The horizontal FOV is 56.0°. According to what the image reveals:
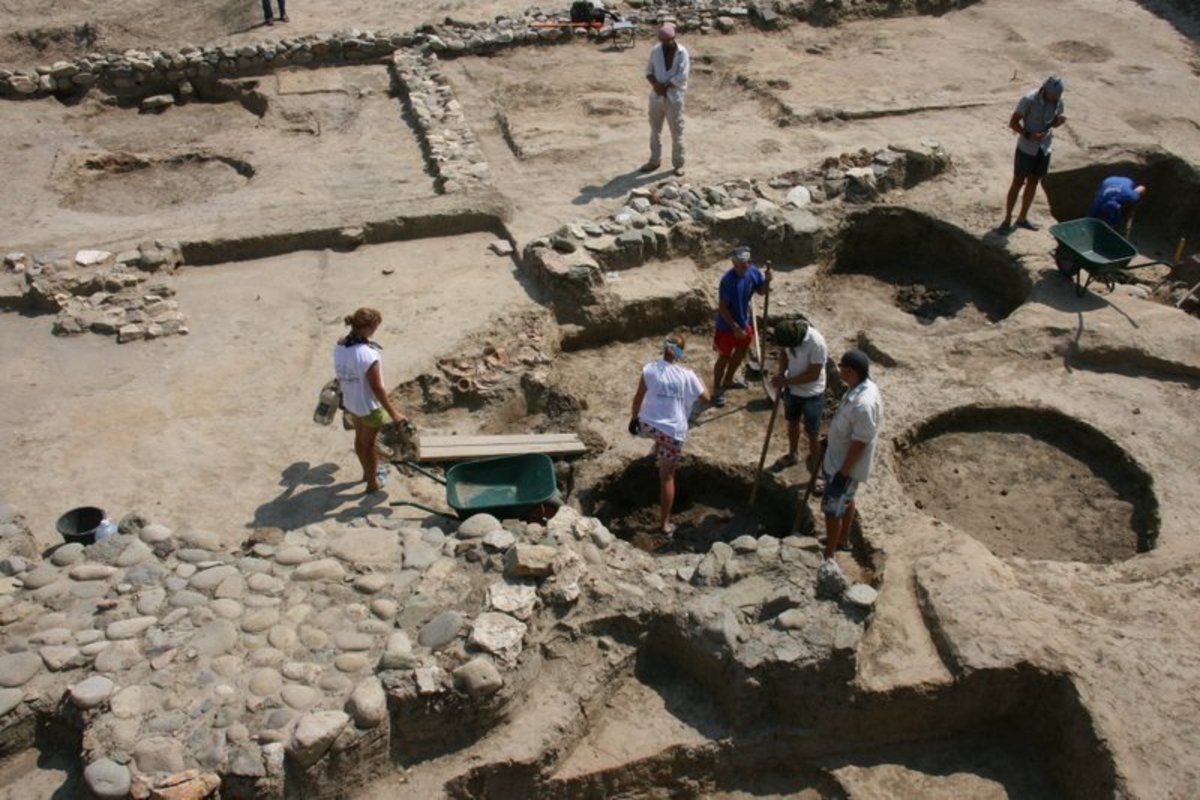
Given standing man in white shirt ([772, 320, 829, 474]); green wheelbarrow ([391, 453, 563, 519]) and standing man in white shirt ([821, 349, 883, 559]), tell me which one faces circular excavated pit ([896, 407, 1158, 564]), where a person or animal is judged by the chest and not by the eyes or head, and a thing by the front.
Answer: the green wheelbarrow

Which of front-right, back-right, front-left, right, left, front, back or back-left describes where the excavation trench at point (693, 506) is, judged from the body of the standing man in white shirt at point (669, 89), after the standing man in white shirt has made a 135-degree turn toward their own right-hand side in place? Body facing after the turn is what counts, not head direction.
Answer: back-left

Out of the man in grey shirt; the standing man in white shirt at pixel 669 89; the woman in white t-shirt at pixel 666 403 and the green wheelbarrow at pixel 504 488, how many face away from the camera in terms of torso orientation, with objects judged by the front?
1

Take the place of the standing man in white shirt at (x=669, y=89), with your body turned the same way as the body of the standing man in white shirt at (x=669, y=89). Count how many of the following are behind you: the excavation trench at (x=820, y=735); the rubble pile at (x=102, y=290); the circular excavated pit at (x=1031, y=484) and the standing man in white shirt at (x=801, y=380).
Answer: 0

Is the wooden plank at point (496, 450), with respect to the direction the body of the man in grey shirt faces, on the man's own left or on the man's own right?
on the man's own right

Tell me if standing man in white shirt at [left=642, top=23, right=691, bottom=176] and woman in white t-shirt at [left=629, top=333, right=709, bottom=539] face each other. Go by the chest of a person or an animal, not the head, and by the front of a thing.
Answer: yes

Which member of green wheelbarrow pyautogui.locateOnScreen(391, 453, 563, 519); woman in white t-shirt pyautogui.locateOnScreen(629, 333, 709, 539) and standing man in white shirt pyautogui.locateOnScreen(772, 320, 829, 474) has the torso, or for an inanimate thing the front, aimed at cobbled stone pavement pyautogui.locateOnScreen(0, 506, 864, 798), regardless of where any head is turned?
the standing man in white shirt

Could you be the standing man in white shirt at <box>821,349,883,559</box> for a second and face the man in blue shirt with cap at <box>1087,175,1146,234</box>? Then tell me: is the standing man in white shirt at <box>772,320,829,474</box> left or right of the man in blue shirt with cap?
left

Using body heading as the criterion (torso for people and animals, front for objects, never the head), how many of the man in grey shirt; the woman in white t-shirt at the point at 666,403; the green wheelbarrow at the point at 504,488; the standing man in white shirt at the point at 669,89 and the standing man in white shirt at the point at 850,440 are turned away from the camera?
1

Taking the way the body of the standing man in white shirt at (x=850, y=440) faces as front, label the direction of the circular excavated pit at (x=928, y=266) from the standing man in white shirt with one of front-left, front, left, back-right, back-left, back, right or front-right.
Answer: right

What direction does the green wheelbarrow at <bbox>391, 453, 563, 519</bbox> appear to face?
to the viewer's right

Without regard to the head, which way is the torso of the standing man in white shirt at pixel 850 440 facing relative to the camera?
to the viewer's left

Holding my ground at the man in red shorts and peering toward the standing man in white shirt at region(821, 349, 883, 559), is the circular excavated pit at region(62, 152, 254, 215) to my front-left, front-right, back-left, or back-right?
back-right

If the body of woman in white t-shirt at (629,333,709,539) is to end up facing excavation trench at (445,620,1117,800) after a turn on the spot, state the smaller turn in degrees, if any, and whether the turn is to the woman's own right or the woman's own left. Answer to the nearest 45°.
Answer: approximately 135° to the woman's own right

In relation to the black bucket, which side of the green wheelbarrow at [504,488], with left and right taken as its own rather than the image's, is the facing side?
back

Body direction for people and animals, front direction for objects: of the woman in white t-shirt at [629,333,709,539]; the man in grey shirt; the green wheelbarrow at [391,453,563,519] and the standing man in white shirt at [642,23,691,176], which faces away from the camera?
the woman in white t-shirt

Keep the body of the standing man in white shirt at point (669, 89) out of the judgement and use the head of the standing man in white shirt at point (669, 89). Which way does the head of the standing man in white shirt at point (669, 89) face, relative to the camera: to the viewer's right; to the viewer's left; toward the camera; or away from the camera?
toward the camera

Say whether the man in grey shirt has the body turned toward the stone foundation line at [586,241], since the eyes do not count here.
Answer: no

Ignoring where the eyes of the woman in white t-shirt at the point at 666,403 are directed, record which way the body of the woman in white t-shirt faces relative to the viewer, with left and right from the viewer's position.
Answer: facing away from the viewer

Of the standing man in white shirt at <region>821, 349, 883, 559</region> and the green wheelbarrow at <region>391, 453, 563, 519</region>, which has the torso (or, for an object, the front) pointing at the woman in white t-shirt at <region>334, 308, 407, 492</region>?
the standing man in white shirt

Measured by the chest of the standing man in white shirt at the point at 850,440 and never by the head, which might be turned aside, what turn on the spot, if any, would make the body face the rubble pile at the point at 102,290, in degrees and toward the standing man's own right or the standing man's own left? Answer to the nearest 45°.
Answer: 0° — they already face it

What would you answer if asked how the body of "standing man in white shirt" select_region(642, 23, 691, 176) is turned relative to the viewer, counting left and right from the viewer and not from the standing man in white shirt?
facing the viewer
